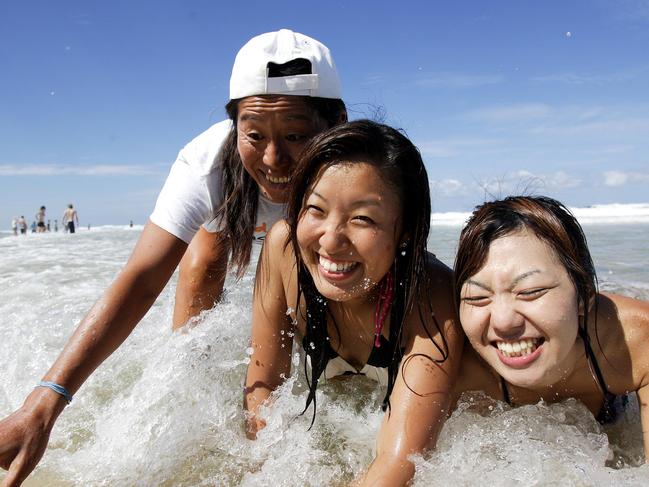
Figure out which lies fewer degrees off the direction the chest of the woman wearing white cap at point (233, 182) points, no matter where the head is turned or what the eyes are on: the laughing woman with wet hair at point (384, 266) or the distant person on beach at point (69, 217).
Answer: the laughing woman with wet hair

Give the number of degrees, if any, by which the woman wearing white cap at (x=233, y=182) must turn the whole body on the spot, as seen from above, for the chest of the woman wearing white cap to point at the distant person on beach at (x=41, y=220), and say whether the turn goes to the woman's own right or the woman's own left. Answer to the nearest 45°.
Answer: approximately 180°

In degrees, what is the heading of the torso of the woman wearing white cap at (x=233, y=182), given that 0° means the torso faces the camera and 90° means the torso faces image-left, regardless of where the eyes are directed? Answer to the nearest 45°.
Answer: approximately 0°

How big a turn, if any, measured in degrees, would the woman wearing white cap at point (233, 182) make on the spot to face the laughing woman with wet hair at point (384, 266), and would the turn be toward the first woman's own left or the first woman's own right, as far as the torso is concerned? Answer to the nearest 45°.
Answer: approximately 45° to the first woman's own left

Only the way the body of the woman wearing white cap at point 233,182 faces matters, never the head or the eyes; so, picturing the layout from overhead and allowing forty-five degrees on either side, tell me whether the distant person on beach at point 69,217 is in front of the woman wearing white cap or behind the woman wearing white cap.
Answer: behind

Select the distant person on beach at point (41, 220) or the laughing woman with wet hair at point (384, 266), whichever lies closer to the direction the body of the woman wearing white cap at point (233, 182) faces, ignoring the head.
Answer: the laughing woman with wet hair
